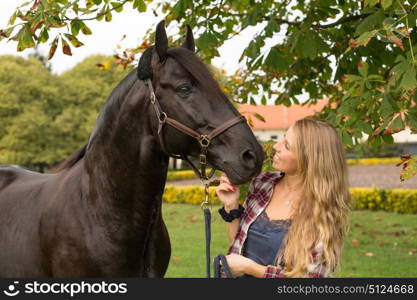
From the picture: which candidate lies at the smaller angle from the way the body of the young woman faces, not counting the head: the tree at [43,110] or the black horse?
the black horse

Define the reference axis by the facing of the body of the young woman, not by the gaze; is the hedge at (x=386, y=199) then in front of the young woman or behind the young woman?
behind

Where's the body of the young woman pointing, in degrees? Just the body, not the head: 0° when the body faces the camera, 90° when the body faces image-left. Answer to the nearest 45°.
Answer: approximately 45°

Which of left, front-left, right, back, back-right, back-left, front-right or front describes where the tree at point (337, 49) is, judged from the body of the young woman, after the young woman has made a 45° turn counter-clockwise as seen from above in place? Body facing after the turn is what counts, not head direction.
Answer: back

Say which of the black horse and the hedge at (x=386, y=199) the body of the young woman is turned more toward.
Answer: the black horse

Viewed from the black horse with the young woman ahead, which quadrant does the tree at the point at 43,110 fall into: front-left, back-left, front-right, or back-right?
back-left

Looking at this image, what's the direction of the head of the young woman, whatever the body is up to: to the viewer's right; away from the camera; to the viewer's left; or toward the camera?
to the viewer's left

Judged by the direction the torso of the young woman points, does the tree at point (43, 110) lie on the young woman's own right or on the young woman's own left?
on the young woman's own right
